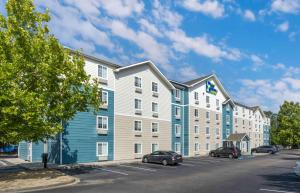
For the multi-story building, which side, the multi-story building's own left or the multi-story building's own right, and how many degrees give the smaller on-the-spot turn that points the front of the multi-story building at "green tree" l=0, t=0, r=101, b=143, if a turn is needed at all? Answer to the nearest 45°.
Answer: approximately 45° to the multi-story building's own right

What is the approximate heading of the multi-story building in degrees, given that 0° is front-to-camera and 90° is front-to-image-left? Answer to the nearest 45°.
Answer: approximately 315°

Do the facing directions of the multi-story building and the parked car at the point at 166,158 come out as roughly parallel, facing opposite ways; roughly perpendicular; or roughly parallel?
roughly parallel, facing opposite ways

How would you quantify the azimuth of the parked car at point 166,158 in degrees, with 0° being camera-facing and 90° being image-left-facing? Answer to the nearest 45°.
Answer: approximately 135°

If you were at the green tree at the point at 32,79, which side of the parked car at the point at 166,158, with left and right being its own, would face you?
left
